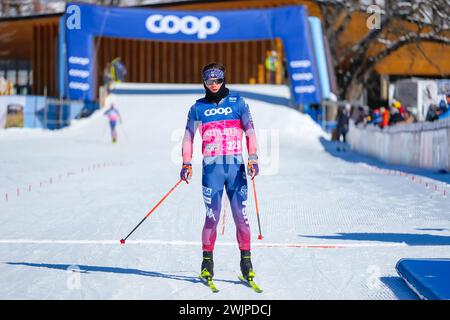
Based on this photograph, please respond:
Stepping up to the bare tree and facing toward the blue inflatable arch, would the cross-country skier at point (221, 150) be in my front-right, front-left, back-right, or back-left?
front-left

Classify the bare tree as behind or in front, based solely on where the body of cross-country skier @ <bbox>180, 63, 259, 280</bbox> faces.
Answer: behind

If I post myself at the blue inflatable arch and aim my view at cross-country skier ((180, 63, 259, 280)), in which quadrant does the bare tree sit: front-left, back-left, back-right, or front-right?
back-left

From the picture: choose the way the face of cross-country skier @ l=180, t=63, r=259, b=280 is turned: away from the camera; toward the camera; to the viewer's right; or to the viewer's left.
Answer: toward the camera

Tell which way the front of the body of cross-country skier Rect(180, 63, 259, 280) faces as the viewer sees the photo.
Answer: toward the camera

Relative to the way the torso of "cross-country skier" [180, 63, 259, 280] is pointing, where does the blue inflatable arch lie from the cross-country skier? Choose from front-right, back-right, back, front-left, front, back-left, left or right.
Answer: back
